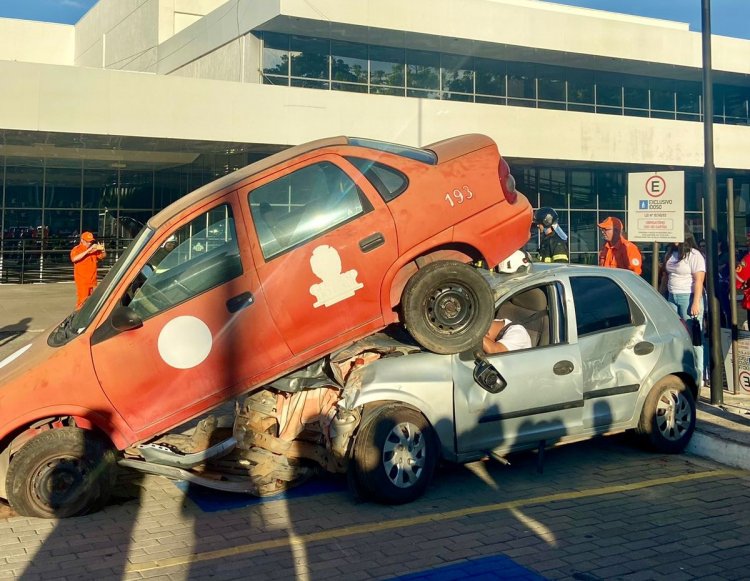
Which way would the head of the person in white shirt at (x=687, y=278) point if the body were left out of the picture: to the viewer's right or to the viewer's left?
to the viewer's left

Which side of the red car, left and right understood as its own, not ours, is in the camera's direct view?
left

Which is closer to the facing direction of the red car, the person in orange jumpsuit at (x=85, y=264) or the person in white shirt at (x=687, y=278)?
the person in orange jumpsuit

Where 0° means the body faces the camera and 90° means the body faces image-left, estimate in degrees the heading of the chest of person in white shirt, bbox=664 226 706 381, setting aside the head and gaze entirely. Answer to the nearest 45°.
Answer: approximately 45°

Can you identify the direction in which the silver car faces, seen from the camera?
facing the viewer and to the left of the viewer

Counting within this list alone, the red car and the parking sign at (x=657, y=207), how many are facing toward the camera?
1

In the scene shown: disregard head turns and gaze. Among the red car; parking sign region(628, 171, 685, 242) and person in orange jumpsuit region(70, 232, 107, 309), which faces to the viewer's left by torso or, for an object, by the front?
the red car

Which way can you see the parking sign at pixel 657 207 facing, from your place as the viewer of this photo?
facing the viewer

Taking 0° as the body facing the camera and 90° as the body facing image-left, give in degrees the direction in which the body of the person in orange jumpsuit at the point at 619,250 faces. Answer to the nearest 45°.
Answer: approximately 45°

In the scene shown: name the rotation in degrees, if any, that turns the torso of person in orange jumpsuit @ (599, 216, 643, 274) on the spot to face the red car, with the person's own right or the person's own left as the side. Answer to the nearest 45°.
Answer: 0° — they already face it

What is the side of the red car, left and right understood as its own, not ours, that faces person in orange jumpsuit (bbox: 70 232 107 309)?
right

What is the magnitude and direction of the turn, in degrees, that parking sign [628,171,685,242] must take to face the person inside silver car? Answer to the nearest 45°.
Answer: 0° — it already faces them
